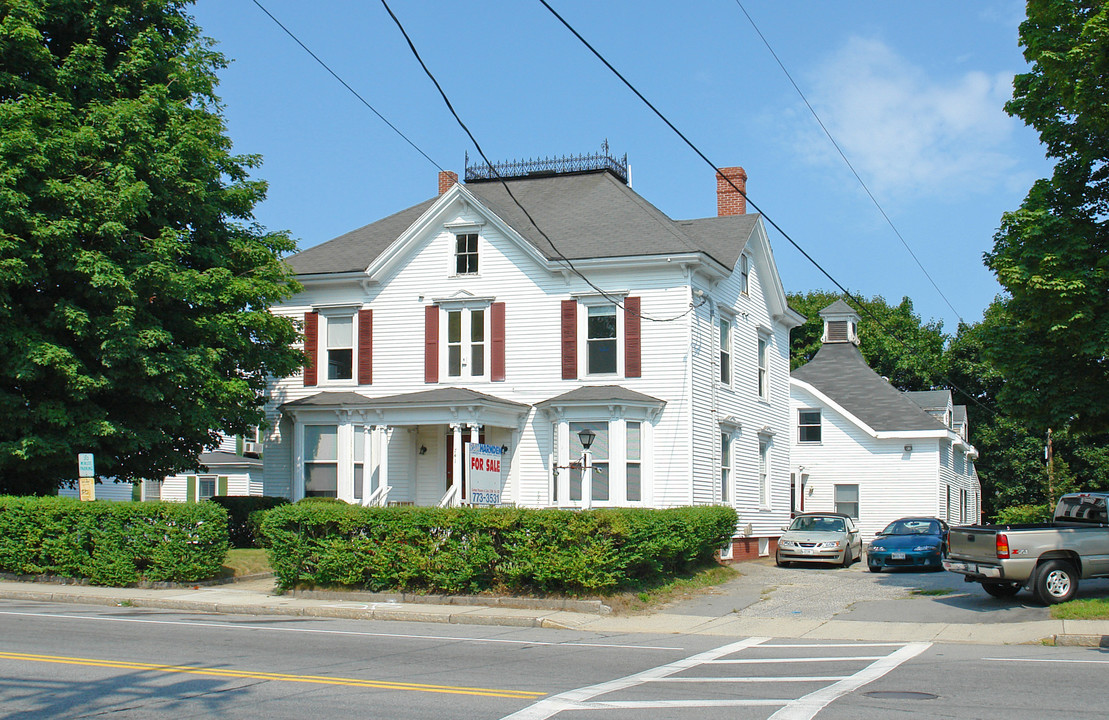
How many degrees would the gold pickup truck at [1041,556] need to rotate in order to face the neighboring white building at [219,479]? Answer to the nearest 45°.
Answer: approximately 90° to its left

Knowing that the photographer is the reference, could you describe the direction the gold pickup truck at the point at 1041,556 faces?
facing away from the viewer and to the right of the viewer

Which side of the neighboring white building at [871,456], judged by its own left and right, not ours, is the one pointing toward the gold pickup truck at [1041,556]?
front

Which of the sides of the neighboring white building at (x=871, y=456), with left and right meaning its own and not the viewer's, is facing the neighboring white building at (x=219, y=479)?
right

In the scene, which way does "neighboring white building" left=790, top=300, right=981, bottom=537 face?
toward the camera

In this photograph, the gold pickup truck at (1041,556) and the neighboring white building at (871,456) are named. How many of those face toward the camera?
1
